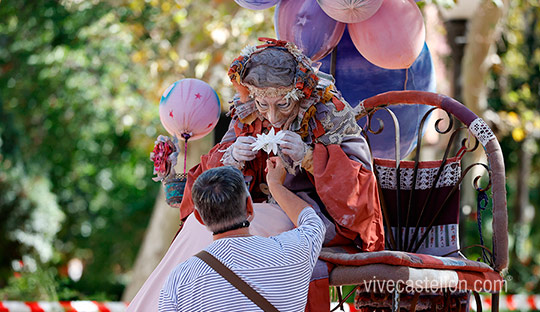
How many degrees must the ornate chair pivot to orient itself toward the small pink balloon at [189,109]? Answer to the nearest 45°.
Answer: approximately 45° to its right

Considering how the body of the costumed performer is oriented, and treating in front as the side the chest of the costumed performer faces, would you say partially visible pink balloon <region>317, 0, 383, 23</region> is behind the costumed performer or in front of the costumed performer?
behind

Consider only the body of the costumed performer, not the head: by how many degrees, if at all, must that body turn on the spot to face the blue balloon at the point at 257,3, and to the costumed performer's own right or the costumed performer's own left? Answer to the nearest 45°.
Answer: approximately 135° to the costumed performer's own right

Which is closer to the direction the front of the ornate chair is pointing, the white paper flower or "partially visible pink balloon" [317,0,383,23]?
the white paper flower
